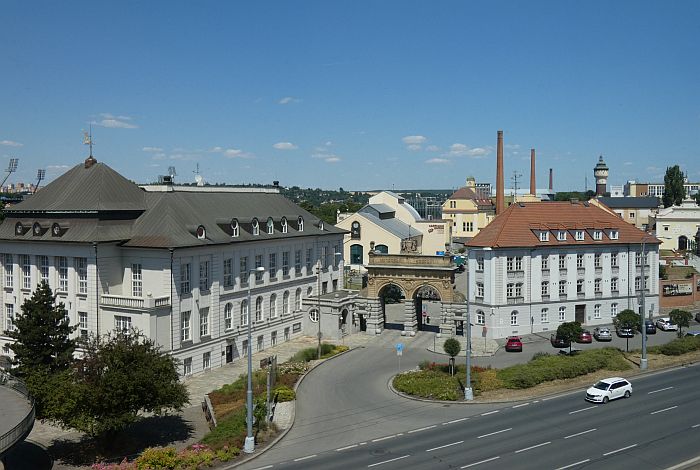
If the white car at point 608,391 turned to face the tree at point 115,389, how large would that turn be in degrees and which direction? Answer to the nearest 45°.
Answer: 0° — it already faces it

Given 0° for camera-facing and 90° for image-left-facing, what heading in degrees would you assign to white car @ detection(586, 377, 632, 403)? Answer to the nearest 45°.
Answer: approximately 45°
